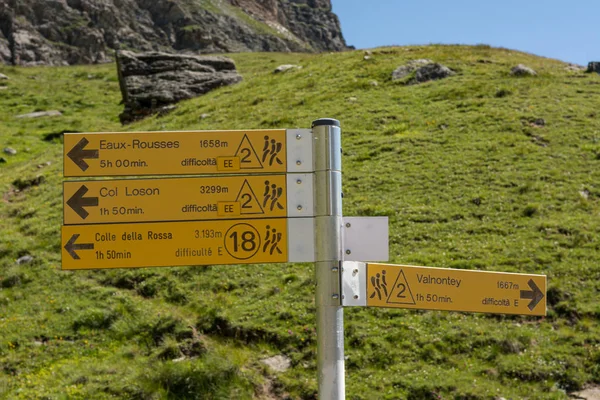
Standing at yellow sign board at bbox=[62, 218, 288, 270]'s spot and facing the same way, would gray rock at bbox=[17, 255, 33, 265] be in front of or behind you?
behind

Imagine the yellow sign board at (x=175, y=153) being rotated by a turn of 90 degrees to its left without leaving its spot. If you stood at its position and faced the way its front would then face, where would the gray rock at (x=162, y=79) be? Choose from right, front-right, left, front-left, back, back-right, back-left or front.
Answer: left

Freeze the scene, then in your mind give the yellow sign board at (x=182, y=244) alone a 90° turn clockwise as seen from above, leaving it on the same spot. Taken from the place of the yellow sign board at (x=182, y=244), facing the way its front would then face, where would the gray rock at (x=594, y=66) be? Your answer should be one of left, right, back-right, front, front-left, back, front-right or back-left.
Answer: back-right

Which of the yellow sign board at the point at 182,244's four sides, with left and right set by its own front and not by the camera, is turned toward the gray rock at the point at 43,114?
back

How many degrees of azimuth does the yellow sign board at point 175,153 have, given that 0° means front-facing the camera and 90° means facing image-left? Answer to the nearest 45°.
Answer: approximately 0°

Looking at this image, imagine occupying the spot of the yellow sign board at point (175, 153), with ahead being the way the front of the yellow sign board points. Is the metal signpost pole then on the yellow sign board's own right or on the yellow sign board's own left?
on the yellow sign board's own left
